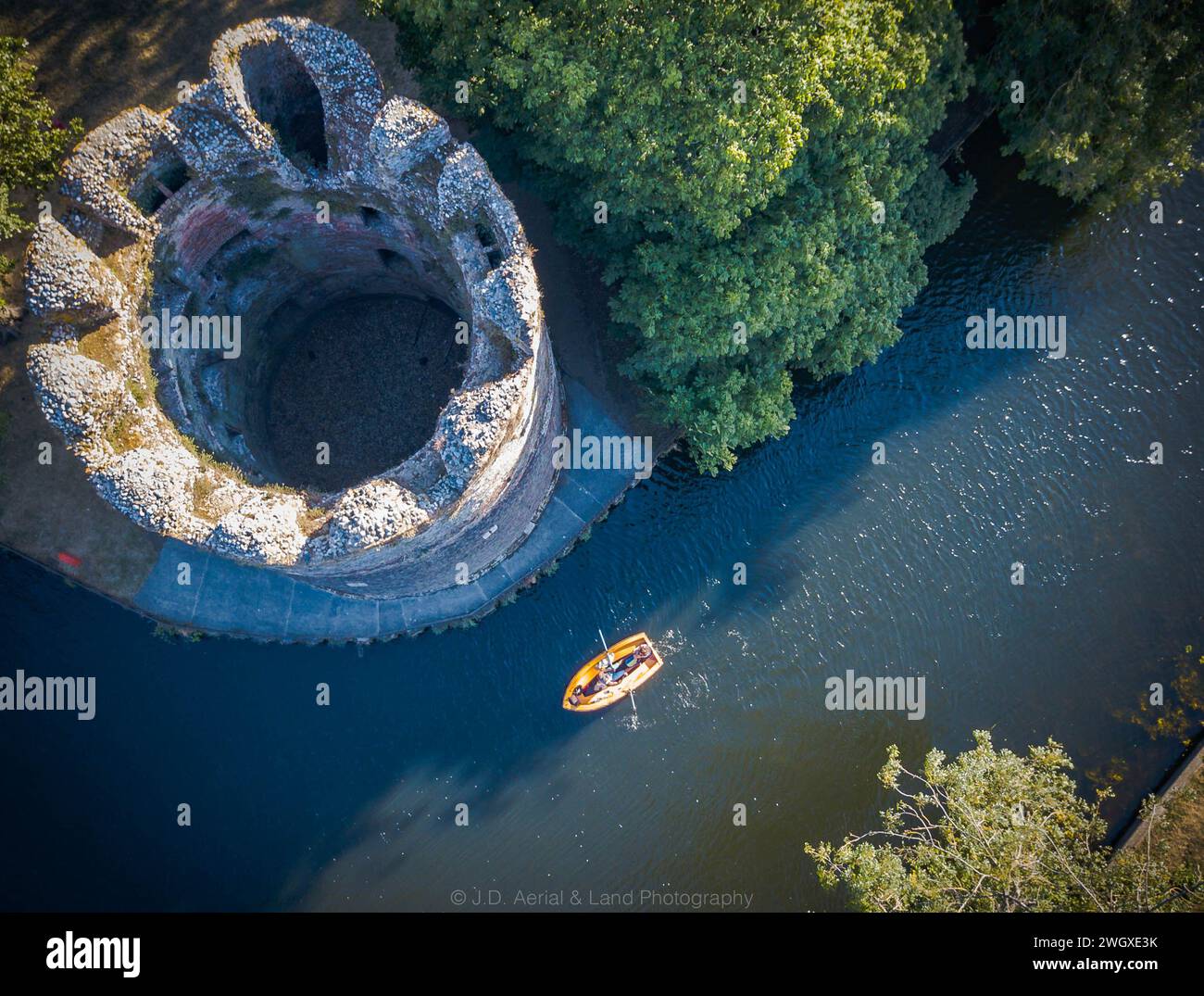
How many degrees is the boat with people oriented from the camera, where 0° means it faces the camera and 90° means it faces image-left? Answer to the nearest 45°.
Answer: approximately 45°
